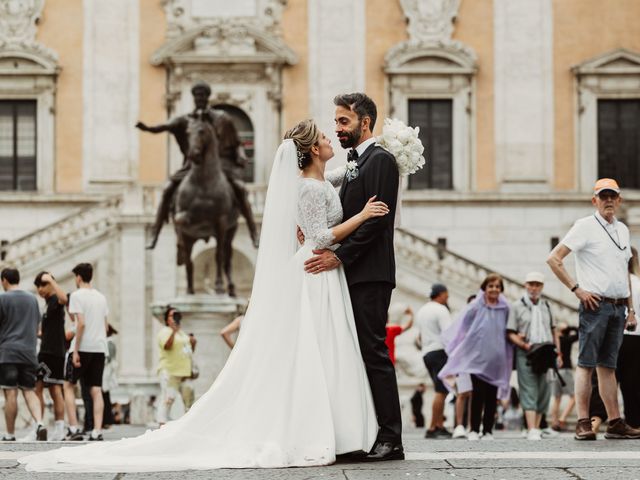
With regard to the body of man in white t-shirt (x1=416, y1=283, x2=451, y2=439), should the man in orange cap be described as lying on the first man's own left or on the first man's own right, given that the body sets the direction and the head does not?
on the first man's own right

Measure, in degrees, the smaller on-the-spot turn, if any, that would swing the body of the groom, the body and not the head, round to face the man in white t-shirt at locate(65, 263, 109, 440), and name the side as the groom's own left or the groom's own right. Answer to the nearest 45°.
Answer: approximately 45° to the groom's own right

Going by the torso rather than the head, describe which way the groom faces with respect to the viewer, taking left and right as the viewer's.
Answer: facing to the left of the viewer
